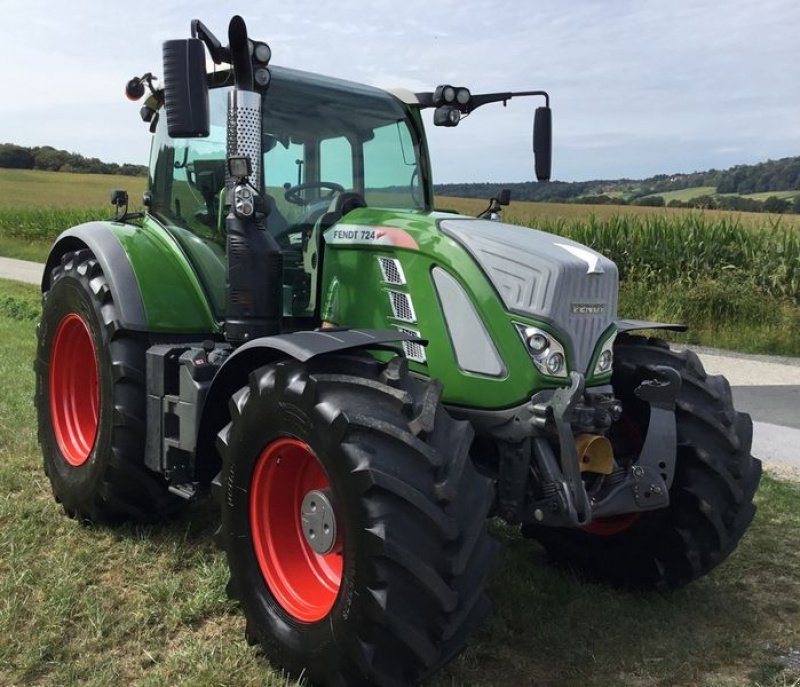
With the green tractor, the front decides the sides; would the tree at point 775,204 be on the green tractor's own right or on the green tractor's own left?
on the green tractor's own left

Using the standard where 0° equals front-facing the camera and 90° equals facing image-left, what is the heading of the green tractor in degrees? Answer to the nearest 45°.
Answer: approximately 315°
